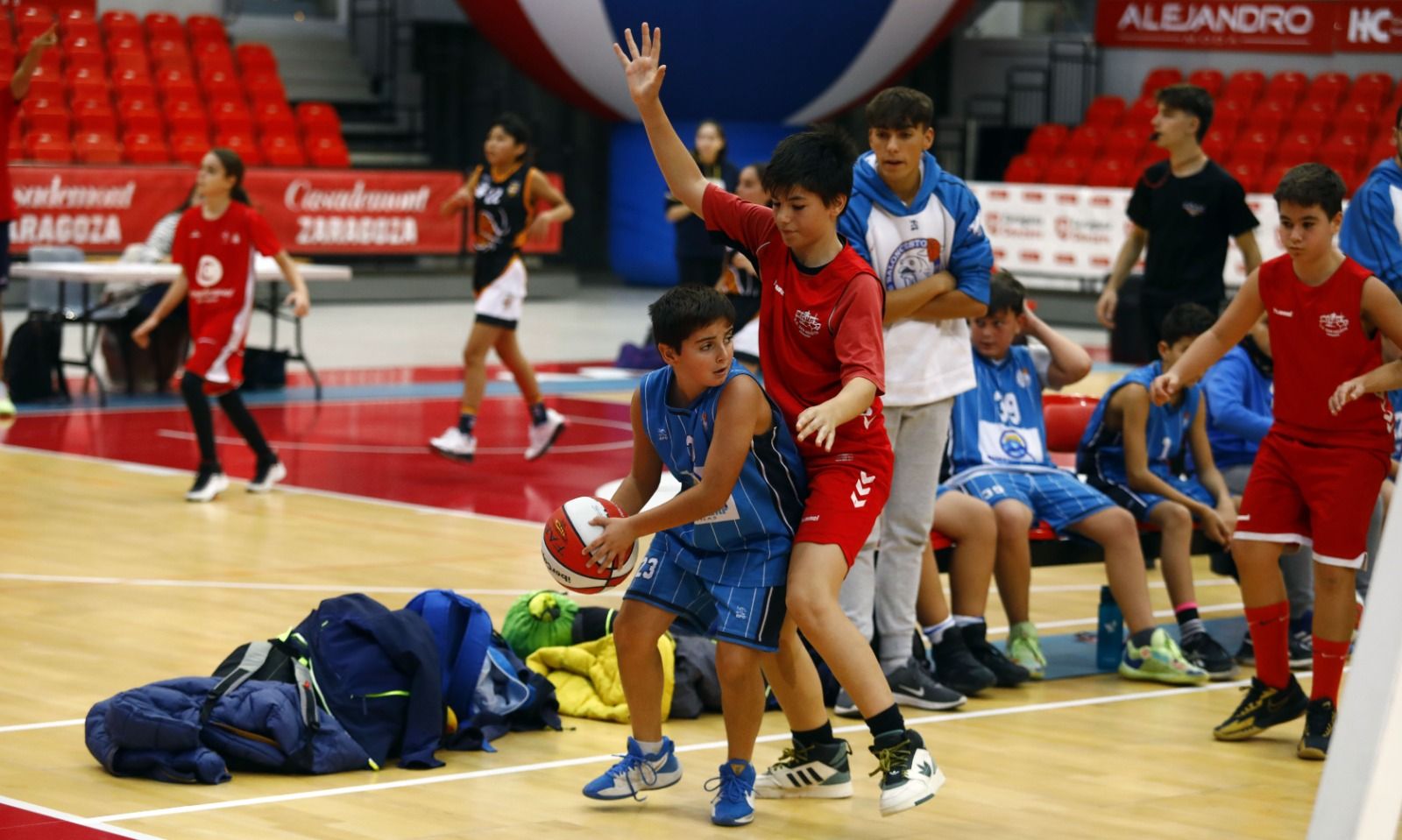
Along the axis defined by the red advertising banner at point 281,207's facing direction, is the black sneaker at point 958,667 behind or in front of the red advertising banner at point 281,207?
in front

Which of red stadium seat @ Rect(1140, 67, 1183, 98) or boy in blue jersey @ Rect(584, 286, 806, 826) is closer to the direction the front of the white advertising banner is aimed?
the boy in blue jersey

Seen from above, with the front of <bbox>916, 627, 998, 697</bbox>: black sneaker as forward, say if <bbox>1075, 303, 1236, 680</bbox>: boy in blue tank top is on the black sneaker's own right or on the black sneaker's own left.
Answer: on the black sneaker's own left

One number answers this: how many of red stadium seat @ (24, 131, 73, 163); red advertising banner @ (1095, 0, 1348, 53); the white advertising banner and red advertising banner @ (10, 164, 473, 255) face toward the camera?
4

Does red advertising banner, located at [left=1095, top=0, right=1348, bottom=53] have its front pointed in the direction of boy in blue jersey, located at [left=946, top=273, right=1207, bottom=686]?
yes

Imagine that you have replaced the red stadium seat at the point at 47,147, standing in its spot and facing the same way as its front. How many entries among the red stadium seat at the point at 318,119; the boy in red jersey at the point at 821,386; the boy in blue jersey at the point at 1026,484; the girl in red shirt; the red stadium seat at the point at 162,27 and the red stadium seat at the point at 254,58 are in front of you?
3

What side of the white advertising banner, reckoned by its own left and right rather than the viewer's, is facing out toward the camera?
front

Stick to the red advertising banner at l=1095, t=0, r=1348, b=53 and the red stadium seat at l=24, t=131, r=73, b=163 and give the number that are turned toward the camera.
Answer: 2

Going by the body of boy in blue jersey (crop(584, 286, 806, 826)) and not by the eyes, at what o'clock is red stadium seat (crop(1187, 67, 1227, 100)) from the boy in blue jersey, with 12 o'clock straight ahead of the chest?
The red stadium seat is roughly at 5 o'clock from the boy in blue jersey.

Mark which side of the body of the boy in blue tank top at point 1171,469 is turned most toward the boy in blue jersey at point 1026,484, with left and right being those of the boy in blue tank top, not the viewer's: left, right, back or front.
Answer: right

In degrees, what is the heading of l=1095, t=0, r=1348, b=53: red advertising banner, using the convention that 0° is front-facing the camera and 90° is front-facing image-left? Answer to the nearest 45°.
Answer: approximately 0°

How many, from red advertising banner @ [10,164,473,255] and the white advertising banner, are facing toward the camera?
2

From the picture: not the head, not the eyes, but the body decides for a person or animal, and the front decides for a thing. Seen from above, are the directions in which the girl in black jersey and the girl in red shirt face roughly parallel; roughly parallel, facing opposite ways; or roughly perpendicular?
roughly parallel

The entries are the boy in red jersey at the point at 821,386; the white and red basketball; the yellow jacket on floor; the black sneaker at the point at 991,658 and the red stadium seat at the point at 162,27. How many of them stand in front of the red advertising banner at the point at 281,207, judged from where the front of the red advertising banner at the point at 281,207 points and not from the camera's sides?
4

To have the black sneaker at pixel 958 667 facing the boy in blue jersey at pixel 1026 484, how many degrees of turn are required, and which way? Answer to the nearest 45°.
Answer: approximately 135° to its left

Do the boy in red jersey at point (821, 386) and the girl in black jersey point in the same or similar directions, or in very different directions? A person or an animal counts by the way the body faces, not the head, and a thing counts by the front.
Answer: same or similar directions

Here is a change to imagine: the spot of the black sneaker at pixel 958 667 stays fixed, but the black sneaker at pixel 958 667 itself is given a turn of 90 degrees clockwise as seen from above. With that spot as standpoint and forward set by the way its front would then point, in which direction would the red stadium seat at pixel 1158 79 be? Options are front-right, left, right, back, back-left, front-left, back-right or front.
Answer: back-right

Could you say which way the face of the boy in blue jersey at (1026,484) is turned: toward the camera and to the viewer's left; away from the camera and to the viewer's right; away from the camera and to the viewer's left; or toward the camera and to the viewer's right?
toward the camera and to the viewer's left

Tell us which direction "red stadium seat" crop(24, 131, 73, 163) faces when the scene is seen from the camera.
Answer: facing the viewer

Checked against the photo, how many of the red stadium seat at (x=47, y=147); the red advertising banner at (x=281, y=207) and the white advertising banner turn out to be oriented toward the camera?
3
